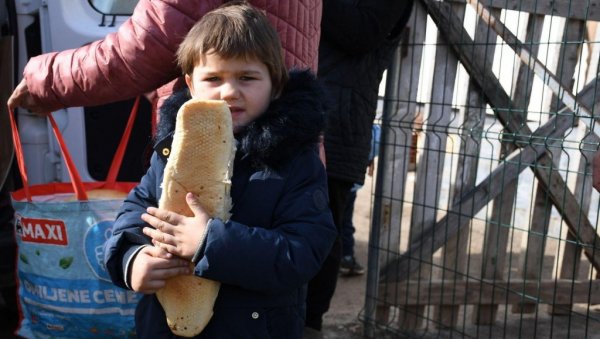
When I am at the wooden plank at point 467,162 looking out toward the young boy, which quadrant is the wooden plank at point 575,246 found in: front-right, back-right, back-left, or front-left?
back-left

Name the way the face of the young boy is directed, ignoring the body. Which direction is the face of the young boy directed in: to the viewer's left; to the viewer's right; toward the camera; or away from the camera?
toward the camera

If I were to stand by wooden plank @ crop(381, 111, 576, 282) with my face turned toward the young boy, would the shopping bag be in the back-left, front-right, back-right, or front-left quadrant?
front-right
